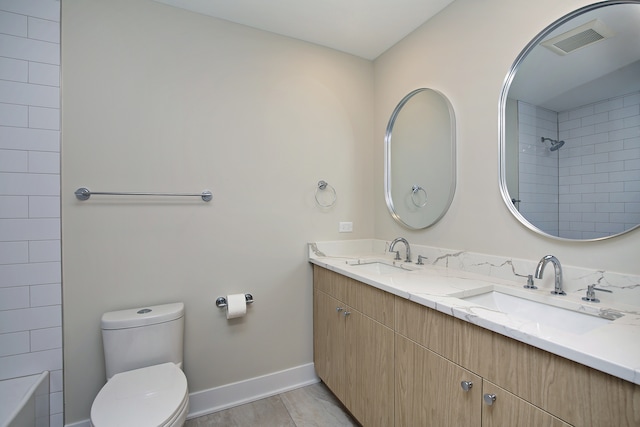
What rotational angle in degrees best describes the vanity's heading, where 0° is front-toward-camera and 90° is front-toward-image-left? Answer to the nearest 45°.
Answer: approximately 45°

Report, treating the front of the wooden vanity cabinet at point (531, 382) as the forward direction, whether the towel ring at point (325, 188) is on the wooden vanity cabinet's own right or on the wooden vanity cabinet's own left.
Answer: on the wooden vanity cabinet's own right

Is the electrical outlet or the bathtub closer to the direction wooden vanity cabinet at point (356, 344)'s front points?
the bathtub

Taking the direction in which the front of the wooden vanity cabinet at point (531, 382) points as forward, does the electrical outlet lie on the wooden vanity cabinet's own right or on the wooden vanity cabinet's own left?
on the wooden vanity cabinet's own right

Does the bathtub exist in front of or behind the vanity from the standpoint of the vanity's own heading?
in front

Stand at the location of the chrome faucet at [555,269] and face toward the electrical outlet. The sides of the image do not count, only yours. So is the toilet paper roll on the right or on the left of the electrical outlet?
left

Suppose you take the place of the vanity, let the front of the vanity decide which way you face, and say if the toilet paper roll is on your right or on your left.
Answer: on your right

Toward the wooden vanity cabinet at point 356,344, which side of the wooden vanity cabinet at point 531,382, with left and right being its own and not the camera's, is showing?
right

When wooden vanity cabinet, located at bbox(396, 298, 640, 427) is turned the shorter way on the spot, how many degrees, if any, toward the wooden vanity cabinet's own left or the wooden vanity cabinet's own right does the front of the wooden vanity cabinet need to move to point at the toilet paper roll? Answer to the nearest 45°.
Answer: approximately 45° to the wooden vanity cabinet's own right

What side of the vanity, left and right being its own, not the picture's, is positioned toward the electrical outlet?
right

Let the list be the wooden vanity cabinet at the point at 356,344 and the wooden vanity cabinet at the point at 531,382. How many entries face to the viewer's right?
0
